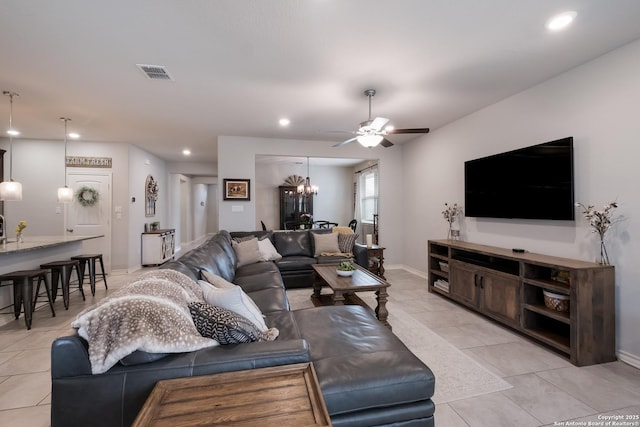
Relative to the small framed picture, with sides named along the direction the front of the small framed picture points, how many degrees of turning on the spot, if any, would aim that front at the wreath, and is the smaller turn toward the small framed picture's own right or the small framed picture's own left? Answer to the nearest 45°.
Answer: approximately 90° to the small framed picture's own right

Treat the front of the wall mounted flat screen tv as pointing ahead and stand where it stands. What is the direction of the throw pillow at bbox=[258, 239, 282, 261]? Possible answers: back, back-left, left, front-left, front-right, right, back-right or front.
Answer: front-right

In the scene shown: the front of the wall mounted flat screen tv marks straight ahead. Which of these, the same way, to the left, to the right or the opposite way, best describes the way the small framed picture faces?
to the left

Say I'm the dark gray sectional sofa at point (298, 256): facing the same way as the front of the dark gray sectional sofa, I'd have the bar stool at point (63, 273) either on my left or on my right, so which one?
on my right

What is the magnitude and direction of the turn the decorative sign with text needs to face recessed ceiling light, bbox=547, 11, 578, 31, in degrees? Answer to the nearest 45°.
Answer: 0° — it already faces it

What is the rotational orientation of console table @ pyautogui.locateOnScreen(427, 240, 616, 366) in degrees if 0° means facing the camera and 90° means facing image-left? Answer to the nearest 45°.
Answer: approximately 45°

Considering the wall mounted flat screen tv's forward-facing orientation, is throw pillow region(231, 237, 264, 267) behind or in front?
in front

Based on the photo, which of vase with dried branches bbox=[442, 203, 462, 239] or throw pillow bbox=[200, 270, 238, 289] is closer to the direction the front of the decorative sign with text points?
the throw pillow

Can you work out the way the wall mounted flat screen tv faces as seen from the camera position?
facing the viewer and to the left of the viewer

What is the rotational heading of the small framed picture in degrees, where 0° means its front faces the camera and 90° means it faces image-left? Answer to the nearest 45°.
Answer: approximately 0°

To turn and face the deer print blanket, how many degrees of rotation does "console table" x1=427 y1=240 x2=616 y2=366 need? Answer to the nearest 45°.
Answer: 0° — it already faces it
